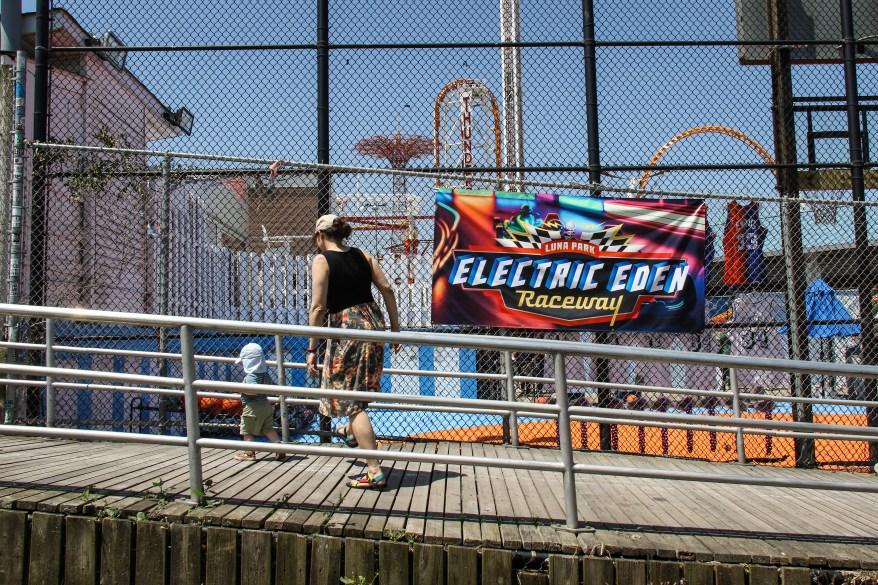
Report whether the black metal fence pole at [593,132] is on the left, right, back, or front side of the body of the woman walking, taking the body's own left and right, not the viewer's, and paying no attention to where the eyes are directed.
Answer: right

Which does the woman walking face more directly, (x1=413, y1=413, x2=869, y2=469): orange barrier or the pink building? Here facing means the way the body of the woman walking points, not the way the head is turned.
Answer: the pink building

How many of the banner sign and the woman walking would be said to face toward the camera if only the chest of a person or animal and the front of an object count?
1

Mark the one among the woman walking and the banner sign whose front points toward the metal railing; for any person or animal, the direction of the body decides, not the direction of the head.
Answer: the banner sign

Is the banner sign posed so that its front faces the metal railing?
yes

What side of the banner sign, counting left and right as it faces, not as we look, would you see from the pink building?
right

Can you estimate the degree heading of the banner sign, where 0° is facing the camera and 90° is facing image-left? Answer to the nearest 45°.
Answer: approximately 0°

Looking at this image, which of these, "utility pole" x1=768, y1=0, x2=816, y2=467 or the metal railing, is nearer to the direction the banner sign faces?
the metal railing

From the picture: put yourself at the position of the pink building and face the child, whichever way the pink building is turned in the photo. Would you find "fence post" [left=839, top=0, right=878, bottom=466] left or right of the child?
left

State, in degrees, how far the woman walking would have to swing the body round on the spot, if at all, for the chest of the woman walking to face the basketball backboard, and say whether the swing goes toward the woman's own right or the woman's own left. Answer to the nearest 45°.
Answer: approximately 90° to the woman's own right

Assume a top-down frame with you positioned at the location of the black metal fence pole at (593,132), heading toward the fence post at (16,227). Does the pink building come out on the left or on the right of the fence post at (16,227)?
right

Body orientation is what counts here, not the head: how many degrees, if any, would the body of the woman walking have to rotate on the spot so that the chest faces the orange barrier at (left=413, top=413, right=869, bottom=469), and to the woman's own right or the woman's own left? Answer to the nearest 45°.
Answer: approximately 90° to the woman's own right

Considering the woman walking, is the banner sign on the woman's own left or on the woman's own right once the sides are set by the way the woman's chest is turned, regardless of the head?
on the woman's own right

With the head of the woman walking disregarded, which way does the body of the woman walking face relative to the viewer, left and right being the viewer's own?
facing away from the viewer and to the left of the viewer

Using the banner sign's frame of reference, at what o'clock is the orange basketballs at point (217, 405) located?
The orange basketballs is roughly at 4 o'clock from the banner sign.

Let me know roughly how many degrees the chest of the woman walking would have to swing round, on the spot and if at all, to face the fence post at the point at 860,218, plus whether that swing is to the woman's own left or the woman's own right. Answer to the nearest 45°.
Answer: approximately 135° to the woman's own right

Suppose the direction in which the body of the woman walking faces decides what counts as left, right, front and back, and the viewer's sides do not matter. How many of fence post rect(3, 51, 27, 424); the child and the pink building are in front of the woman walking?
3
